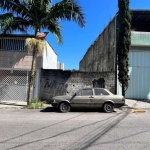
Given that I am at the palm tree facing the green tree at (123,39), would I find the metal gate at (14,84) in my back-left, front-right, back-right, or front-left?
back-left

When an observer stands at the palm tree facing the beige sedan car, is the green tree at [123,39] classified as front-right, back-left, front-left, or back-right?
front-left

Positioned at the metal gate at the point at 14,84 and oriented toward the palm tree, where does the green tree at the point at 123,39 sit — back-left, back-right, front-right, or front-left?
front-left

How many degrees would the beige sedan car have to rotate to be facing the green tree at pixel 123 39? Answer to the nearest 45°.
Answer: approximately 135° to its right

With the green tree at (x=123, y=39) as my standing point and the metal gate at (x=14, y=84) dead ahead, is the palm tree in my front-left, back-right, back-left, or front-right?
front-left

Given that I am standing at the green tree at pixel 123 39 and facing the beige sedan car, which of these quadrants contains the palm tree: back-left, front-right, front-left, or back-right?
front-right

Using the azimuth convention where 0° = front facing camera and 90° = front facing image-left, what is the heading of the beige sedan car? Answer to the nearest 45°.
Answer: approximately 90°

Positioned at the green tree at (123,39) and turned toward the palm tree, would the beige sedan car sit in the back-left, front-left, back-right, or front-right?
front-left

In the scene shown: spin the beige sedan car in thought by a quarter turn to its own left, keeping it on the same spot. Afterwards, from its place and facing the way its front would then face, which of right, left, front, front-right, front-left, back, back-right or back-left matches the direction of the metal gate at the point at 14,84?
back-right
